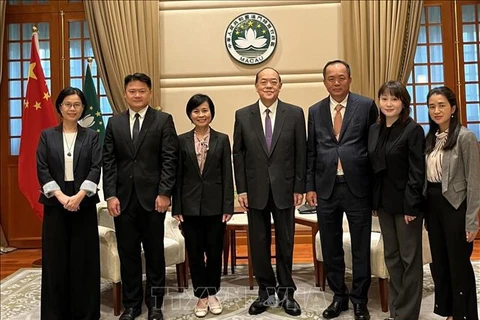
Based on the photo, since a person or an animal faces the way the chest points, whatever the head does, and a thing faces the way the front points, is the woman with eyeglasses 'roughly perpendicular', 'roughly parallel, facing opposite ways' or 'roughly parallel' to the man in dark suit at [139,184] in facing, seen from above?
roughly parallel

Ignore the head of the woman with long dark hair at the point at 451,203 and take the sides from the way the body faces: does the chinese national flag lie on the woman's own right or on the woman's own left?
on the woman's own right

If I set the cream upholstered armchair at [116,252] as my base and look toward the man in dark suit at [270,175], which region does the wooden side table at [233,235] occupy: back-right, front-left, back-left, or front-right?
front-left

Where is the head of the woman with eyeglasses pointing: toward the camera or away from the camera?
toward the camera

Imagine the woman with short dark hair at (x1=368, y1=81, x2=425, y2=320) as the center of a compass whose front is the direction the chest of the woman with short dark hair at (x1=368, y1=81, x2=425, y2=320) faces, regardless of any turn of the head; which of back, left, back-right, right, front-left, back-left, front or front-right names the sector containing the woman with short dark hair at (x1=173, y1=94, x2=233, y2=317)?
front-right

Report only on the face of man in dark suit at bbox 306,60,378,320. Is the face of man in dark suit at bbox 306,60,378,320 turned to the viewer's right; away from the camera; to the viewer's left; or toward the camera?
toward the camera

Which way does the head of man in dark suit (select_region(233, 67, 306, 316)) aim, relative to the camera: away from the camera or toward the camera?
toward the camera

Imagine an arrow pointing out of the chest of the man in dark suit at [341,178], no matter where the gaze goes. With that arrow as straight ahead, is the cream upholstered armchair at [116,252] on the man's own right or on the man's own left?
on the man's own right

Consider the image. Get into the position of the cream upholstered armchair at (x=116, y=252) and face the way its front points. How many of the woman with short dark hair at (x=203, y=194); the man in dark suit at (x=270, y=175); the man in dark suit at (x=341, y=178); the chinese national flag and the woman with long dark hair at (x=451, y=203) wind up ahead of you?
4

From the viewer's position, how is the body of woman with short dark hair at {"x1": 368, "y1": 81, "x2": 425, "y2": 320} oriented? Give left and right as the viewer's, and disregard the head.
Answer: facing the viewer and to the left of the viewer

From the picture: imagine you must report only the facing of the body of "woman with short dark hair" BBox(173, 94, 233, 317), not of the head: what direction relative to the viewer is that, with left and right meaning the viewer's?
facing the viewer

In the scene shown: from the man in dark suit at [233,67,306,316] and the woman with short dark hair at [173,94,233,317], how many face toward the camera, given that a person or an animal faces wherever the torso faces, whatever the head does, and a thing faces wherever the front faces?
2

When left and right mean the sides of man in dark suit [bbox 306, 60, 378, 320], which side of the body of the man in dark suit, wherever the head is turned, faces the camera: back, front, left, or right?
front

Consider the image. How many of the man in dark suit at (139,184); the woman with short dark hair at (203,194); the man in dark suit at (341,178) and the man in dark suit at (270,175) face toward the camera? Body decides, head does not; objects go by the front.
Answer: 4

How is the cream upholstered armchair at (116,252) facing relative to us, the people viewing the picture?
facing the viewer and to the right of the viewer

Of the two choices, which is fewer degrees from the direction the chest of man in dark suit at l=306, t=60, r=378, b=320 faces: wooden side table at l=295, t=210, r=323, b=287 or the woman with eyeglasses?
the woman with eyeglasses
